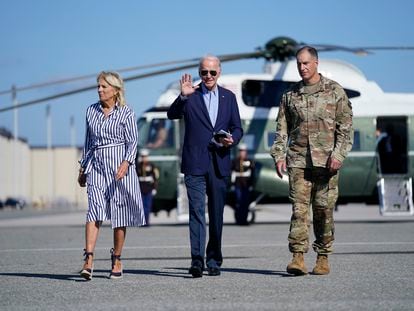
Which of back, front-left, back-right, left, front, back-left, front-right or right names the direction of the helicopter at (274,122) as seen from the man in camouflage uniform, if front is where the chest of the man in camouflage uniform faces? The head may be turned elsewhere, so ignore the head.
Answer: back

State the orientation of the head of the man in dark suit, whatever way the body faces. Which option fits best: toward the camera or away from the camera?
toward the camera

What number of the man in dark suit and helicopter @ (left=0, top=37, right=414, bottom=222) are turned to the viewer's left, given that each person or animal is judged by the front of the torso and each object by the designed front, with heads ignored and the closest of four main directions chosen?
1

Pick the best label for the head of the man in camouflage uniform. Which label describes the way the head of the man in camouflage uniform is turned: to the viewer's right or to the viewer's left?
to the viewer's left

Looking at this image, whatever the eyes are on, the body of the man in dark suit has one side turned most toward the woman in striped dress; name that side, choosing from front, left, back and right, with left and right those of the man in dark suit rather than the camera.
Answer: right

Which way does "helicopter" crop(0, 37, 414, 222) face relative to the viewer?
to the viewer's left

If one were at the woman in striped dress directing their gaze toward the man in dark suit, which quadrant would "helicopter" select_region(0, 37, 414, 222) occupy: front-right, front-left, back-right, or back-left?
front-left

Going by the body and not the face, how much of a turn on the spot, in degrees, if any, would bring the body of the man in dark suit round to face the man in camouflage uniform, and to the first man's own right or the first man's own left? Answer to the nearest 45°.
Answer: approximately 90° to the first man's own left

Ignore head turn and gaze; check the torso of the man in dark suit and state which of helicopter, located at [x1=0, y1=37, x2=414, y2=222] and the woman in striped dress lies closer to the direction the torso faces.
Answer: the woman in striped dress

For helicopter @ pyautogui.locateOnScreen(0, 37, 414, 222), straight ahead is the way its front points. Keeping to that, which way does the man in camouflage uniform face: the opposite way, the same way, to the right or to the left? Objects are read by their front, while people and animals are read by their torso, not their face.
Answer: to the left

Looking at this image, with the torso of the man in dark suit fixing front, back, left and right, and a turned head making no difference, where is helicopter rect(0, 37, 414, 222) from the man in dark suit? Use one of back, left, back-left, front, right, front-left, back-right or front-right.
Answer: back

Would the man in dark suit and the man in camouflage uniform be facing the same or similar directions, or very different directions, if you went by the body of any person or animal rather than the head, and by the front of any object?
same or similar directions

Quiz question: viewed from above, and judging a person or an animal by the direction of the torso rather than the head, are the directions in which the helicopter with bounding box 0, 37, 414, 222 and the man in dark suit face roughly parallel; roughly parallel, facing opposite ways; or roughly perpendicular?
roughly perpendicular

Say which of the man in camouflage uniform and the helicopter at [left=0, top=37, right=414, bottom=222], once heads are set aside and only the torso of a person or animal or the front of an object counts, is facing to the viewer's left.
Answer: the helicopter

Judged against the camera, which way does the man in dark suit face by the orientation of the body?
toward the camera

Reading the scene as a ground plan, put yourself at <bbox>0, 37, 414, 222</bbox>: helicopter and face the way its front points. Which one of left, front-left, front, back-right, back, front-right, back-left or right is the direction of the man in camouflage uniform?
left

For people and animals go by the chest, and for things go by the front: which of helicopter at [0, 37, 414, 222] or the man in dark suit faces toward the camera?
the man in dark suit

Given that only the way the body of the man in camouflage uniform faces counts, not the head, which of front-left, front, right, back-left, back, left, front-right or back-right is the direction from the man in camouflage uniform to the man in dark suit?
right
